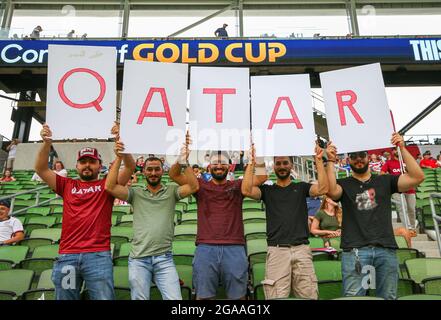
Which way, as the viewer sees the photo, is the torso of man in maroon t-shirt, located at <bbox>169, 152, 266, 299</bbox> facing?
toward the camera

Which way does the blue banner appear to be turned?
toward the camera

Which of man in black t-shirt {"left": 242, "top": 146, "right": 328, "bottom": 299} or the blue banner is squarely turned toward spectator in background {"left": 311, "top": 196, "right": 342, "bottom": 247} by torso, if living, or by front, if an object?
the blue banner

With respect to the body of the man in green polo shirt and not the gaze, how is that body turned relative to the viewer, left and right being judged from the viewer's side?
facing the viewer

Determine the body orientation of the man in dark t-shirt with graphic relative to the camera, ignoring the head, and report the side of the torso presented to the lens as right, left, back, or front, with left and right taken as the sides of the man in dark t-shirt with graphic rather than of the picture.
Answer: front

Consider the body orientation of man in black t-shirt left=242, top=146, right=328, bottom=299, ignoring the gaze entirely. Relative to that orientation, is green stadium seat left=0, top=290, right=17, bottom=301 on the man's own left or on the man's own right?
on the man's own right

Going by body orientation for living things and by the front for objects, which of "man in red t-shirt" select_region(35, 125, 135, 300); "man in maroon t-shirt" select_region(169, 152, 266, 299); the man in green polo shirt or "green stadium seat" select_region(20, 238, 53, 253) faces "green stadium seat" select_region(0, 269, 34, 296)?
"green stadium seat" select_region(20, 238, 53, 253)

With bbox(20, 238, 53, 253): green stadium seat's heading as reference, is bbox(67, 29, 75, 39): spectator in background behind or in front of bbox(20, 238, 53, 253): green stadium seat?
behind
